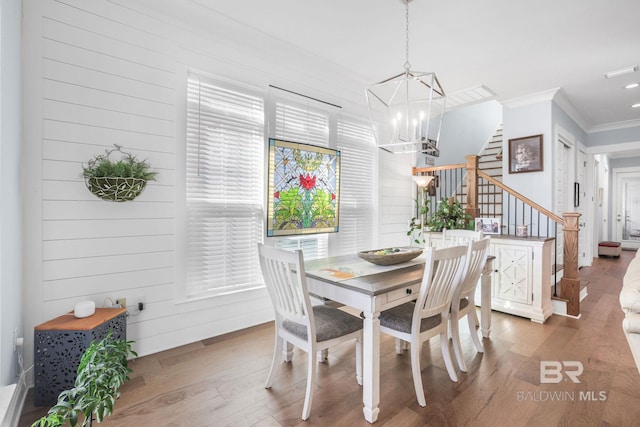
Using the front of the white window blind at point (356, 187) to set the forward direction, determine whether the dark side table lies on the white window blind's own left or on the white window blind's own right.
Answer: on the white window blind's own right

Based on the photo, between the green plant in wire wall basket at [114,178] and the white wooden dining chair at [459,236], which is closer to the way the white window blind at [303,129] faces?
the white wooden dining chair

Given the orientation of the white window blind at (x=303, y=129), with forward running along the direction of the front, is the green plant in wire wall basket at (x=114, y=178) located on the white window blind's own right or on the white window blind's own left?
on the white window blind's own right

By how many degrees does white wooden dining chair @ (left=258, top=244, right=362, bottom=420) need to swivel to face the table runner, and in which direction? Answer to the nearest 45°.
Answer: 0° — it already faces it

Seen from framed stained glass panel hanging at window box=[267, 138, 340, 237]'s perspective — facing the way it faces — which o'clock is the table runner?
The table runner is roughly at 1 o'clock from the framed stained glass panel hanging at window.

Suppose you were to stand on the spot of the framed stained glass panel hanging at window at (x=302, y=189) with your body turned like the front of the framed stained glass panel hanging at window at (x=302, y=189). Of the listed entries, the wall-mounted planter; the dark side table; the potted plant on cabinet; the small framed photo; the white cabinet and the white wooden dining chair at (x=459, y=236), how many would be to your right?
2

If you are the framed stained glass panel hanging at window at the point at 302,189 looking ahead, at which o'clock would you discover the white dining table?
The white dining table is roughly at 1 o'clock from the framed stained glass panel hanging at window.

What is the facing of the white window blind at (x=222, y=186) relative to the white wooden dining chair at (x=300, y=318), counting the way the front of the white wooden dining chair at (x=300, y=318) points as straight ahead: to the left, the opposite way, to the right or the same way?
to the right

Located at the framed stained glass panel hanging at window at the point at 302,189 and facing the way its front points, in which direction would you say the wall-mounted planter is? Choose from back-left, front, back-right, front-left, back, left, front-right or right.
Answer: right

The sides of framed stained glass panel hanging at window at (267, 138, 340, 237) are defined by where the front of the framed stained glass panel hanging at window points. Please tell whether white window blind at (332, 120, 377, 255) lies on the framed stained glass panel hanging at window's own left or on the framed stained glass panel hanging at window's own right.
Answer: on the framed stained glass panel hanging at window's own left

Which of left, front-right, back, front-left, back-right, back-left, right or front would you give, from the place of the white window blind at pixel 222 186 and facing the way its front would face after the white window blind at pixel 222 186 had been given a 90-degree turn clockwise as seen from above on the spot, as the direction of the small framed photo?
back-left

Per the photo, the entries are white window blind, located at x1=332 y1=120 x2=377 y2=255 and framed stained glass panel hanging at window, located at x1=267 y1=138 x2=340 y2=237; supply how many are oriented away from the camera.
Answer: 0

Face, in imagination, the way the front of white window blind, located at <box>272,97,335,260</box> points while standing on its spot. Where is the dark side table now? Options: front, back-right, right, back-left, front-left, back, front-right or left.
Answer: right

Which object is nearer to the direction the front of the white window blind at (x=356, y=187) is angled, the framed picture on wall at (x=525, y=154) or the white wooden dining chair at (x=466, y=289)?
the white wooden dining chair

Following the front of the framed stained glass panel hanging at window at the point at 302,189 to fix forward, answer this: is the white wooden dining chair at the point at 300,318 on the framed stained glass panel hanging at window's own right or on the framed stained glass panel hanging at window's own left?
on the framed stained glass panel hanging at window's own right

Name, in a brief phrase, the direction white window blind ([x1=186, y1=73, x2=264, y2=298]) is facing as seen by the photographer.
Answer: facing the viewer and to the right of the viewer
